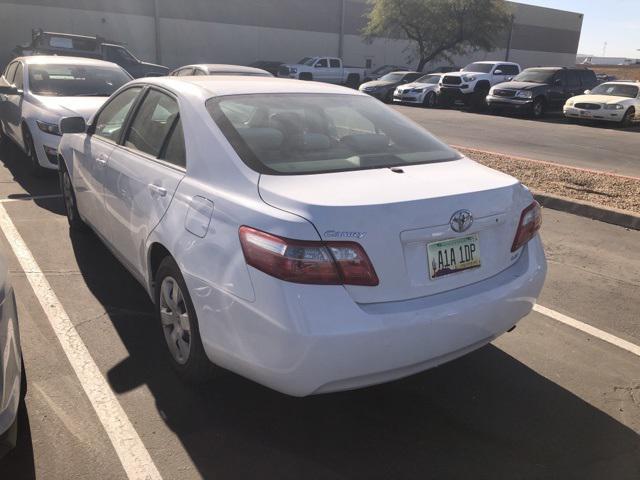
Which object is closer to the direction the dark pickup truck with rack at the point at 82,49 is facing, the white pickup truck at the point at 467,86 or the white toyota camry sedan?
the white pickup truck

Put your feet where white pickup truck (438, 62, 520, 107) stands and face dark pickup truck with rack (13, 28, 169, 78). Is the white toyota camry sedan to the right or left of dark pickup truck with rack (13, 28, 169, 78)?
left

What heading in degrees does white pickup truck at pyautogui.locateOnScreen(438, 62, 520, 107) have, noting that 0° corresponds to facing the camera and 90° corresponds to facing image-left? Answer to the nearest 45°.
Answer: approximately 45°

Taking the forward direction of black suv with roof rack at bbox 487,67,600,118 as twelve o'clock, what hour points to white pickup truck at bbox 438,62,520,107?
The white pickup truck is roughly at 3 o'clock from the black suv with roof rack.

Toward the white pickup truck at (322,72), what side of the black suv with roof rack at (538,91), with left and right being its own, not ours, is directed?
right

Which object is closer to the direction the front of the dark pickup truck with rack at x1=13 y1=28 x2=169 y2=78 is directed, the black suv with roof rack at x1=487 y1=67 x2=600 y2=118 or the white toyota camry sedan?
the black suv with roof rack

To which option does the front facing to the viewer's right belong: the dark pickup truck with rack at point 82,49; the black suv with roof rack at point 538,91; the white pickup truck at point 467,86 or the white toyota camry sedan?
the dark pickup truck with rack at point 82,49

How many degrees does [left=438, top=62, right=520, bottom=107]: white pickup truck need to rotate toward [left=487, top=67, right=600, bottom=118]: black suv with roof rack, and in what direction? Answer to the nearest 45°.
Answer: approximately 90° to its left

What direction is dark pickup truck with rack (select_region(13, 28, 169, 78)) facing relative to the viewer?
to the viewer's right
